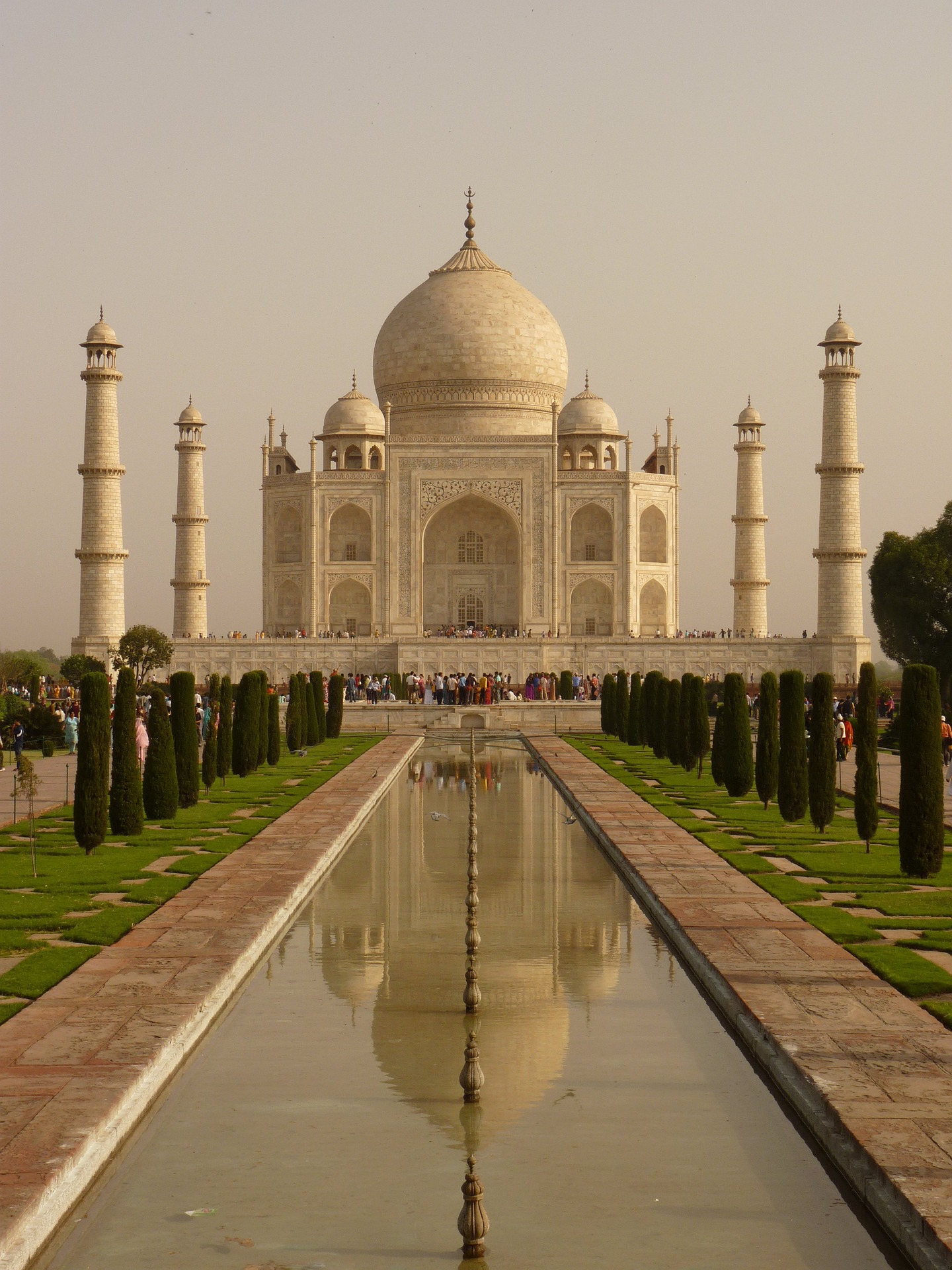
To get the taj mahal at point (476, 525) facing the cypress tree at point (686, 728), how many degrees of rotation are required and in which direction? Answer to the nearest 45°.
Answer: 0° — it already faces it

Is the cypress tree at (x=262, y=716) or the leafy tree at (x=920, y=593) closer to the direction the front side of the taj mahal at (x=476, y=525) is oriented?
the cypress tree

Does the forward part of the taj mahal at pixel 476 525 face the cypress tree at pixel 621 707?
yes

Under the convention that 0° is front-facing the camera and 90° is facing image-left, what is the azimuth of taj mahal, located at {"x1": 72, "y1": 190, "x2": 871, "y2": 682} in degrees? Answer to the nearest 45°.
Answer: approximately 0°

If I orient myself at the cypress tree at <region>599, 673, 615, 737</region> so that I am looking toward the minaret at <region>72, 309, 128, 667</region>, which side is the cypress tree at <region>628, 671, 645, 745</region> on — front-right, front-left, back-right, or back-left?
back-left

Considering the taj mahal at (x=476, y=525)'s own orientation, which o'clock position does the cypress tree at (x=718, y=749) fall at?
The cypress tree is roughly at 12 o'clock from the taj mahal.

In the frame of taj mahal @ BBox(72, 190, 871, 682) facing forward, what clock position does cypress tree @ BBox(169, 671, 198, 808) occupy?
The cypress tree is roughly at 12 o'clock from the taj mahal.
